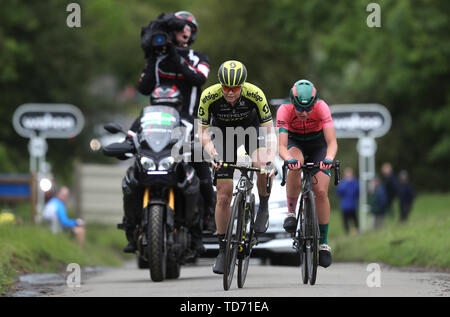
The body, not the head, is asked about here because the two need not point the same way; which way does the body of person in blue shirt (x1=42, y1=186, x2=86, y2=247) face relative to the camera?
to the viewer's right

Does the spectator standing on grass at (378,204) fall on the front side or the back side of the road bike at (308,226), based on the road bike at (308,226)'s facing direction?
on the back side

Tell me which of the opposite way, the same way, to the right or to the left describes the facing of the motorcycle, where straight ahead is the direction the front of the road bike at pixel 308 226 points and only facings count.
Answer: the same way

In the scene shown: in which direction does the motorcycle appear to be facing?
toward the camera

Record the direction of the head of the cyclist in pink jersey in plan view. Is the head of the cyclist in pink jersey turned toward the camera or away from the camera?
toward the camera

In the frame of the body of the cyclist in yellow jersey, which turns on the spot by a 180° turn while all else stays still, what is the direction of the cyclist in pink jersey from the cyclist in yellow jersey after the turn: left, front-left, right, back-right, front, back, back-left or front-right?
right

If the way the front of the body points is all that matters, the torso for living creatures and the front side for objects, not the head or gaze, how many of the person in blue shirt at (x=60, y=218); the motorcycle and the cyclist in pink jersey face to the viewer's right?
1

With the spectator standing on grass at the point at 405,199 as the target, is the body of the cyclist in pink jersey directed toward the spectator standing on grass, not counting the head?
no

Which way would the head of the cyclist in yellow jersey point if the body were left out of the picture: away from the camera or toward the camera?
toward the camera

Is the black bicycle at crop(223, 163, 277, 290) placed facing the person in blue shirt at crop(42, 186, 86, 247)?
no

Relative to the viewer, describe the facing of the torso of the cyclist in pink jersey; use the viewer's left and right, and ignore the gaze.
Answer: facing the viewer

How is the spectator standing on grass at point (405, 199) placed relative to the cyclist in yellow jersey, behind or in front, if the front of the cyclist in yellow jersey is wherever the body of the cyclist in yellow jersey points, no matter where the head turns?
behind

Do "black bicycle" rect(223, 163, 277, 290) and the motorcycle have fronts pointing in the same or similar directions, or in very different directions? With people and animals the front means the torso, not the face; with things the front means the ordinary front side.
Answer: same or similar directions

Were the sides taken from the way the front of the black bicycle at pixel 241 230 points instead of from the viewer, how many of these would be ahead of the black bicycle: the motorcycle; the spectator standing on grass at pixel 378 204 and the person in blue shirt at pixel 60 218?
0

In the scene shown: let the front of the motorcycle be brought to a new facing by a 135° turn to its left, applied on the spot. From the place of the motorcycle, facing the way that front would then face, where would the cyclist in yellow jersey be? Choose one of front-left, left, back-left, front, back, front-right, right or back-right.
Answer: right

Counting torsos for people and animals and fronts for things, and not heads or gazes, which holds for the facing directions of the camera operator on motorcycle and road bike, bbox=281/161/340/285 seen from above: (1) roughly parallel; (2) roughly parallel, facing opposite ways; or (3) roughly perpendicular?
roughly parallel
